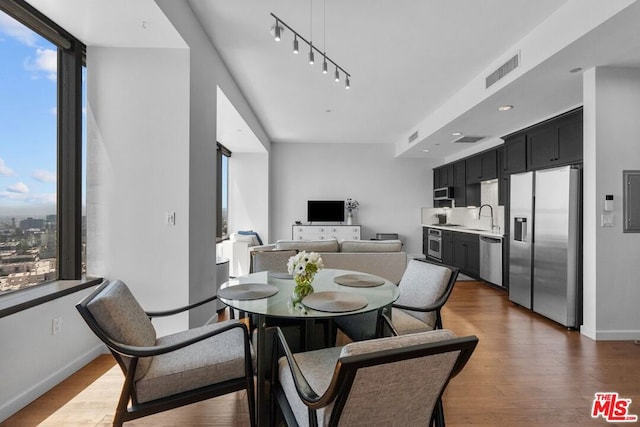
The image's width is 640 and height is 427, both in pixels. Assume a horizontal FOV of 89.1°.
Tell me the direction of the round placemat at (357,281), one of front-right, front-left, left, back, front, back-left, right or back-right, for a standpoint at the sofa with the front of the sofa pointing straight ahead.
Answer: back

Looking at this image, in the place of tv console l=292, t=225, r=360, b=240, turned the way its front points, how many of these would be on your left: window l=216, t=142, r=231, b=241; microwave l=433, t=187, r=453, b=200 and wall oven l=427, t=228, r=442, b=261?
2

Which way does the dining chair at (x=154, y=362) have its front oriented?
to the viewer's right

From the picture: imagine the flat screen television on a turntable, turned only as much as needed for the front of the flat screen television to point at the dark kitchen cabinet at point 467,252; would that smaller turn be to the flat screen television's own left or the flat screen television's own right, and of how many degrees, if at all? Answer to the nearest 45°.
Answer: approximately 45° to the flat screen television's own left

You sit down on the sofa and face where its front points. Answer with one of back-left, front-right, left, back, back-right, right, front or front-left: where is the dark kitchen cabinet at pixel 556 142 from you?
right

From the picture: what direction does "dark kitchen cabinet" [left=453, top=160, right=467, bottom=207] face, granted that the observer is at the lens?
facing the viewer and to the left of the viewer

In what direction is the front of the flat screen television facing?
toward the camera

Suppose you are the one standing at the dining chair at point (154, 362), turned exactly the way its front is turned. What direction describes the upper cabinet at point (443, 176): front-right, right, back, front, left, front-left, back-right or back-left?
front-left

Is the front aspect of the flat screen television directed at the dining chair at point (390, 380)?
yes

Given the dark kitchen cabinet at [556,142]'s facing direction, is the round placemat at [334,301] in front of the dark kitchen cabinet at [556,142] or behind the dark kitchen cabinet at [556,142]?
in front

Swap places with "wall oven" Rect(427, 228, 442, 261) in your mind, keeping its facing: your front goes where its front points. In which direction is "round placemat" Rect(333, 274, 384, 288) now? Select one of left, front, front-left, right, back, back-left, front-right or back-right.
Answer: front-left

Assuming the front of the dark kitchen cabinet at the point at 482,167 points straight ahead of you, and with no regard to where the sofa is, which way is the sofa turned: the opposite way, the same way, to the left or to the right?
to the right

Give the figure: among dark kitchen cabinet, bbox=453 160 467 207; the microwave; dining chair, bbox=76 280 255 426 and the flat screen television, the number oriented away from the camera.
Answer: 0

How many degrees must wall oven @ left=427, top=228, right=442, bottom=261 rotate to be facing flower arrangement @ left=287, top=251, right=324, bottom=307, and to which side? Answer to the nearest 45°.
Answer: approximately 45° to its left

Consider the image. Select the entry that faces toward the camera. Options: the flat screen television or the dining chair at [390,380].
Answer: the flat screen television

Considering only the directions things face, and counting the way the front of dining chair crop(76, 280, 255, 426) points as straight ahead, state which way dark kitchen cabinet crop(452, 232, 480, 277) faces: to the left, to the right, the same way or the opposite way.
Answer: the opposite way

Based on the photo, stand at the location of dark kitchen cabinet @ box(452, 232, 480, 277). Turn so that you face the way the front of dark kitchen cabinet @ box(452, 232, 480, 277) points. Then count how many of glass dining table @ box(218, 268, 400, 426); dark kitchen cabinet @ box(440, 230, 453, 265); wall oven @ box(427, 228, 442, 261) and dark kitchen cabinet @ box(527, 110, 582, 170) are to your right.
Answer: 2

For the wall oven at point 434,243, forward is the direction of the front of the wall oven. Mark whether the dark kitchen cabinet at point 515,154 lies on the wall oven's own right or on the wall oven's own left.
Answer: on the wall oven's own left

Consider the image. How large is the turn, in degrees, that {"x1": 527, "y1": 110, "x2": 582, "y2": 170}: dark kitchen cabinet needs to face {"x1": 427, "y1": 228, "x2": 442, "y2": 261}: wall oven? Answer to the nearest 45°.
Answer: approximately 90° to its right

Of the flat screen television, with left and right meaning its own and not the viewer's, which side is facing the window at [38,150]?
front

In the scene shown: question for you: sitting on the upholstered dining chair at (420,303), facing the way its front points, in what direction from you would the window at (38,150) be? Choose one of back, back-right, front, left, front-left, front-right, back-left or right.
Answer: front-right

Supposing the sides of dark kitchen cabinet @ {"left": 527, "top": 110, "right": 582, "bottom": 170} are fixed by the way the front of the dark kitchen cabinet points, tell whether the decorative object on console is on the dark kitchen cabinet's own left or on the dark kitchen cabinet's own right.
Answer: on the dark kitchen cabinet's own right
